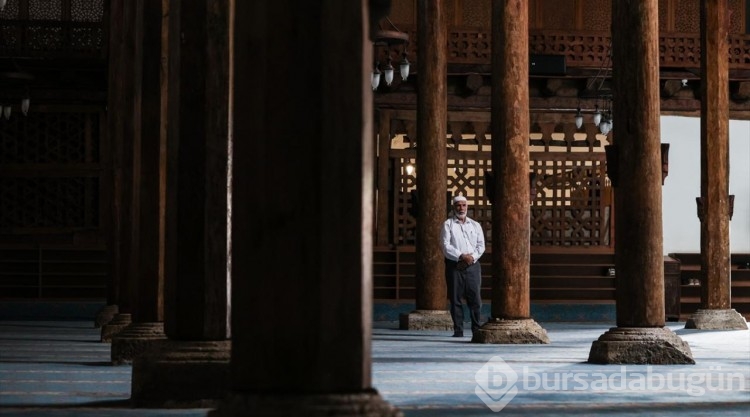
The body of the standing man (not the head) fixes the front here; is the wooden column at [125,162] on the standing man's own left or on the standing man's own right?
on the standing man's own right

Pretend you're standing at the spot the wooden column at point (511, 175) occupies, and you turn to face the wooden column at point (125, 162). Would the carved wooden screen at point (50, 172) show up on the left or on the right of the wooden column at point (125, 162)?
right

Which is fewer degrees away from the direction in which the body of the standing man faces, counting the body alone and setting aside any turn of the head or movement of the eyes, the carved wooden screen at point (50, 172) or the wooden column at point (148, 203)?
the wooden column

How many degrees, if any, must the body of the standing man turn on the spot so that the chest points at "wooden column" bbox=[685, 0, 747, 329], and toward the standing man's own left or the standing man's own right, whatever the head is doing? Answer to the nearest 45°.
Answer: approximately 135° to the standing man's own left

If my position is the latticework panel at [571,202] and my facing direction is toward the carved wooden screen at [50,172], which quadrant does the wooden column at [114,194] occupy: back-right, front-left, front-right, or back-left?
front-left

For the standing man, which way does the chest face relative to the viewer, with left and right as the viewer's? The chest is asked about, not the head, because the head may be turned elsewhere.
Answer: facing the viewer

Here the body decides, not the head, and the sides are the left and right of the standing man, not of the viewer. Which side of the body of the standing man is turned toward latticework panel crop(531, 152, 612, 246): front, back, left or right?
back

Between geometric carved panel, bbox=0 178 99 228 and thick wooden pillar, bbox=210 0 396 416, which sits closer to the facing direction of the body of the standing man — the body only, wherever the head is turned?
the thick wooden pillar

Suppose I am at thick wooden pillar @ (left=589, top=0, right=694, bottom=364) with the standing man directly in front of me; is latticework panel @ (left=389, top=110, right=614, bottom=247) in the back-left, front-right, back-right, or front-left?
front-right

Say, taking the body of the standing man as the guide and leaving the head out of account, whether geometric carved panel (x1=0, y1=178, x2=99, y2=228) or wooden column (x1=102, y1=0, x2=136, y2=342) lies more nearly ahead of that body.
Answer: the wooden column
